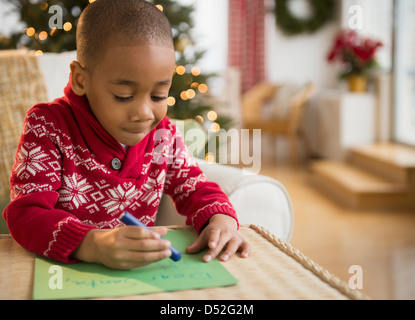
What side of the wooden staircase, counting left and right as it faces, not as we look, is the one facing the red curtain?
right

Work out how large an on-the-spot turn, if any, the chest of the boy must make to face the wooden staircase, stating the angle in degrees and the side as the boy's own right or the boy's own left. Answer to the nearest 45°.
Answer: approximately 90° to the boy's own left

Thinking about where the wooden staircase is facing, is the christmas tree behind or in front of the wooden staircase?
in front

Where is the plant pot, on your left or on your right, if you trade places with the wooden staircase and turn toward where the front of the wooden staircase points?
on your right

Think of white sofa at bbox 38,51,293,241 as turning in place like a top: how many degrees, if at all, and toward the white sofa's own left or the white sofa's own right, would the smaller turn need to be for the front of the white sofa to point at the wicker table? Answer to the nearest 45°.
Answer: approximately 45° to the white sofa's own right

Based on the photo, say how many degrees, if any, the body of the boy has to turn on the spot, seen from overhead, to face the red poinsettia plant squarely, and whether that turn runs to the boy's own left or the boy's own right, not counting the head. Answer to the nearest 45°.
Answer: approximately 90° to the boy's own left

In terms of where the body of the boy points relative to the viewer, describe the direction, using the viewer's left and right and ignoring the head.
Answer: facing the viewer and to the right of the viewer

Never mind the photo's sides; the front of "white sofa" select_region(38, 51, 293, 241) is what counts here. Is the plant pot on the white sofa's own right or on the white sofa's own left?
on the white sofa's own left

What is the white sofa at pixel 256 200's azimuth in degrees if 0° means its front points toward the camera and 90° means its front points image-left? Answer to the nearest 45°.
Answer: approximately 315°

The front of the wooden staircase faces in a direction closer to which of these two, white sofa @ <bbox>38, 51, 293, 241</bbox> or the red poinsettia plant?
the white sofa

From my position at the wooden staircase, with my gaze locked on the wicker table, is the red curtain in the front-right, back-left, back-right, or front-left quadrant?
back-right

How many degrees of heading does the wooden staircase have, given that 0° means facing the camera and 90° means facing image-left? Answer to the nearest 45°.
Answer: approximately 45°
